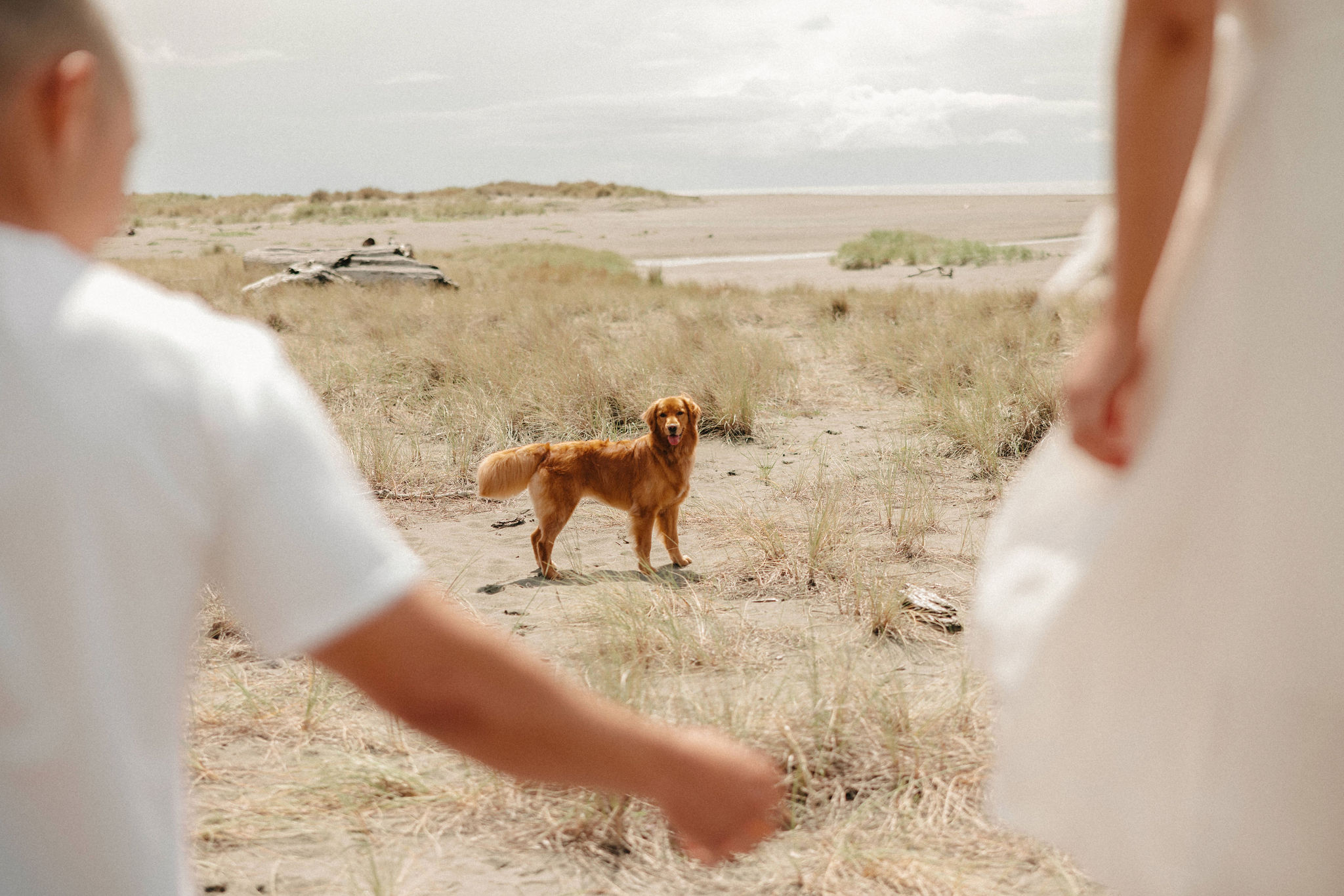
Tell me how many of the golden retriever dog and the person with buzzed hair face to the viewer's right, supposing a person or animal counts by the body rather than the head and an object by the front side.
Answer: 1

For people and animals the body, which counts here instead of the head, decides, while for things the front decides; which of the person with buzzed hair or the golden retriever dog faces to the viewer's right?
the golden retriever dog

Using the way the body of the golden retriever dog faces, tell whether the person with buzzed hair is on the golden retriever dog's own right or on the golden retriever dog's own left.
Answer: on the golden retriever dog's own right

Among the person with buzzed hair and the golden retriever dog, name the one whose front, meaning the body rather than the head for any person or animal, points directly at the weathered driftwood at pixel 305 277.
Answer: the person with buzzed hair

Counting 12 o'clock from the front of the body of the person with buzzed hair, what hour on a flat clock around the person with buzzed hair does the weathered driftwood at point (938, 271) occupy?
The weathered driftwood is roughly at 1 o'clock from the person with buzzed hair.

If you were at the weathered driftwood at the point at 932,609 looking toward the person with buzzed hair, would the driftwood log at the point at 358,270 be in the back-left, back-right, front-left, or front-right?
back-right

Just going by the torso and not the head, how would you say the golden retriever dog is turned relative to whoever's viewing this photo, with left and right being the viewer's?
facing to the right of the viewer

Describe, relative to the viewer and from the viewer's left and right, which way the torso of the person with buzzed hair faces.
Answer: facing away from the viewer

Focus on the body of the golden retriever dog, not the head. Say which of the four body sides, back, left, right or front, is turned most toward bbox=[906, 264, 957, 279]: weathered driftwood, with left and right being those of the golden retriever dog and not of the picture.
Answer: left

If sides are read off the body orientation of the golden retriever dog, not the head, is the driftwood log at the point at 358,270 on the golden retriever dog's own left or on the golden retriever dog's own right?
on the golden retriever dog's own left

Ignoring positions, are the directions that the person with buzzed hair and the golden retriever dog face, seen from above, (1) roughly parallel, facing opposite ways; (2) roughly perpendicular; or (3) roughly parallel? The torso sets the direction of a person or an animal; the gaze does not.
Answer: roughly perpendicular

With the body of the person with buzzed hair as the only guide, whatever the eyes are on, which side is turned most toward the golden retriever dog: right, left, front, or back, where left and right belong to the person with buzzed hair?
front

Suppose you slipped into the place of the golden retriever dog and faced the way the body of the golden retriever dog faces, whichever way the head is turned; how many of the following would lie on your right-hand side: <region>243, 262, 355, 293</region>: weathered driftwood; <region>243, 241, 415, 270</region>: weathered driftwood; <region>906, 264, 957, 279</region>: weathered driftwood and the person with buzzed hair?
1

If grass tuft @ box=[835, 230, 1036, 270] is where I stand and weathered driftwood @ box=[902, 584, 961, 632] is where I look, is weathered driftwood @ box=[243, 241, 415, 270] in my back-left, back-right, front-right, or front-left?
front-right
